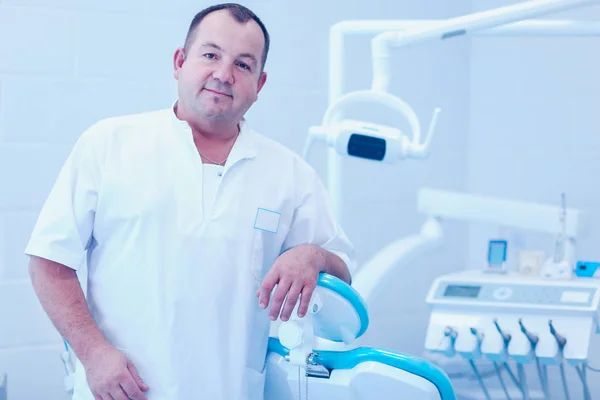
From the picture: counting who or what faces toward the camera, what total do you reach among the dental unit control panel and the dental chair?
1

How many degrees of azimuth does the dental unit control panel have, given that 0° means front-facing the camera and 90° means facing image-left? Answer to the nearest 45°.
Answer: approximately 0°

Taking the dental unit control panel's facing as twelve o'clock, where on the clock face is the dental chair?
The dental chair is roughly at 1 o'clock from the dental unit control panel.

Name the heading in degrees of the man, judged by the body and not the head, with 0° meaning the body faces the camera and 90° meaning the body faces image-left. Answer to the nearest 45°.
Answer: approximately 0°

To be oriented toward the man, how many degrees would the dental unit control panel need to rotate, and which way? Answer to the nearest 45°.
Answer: approximately 45° to its right
